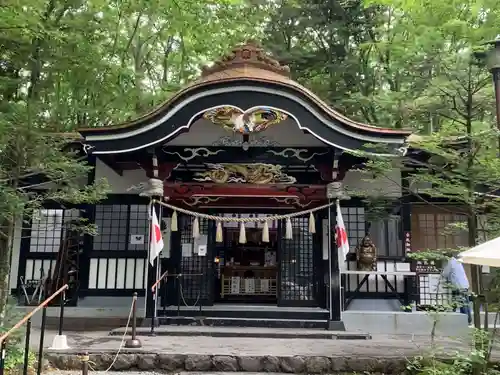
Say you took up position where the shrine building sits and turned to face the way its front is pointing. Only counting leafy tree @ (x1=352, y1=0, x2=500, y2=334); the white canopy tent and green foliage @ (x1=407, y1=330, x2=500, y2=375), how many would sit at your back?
0

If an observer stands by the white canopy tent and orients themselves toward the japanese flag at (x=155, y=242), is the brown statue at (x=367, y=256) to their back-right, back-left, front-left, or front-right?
front-right

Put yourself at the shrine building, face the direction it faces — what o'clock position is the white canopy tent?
The white canopy tent is roughly at 11 o'clock from the shrine building.

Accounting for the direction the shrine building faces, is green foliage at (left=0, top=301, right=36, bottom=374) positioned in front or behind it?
in front

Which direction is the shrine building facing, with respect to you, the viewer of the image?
facing the viewer

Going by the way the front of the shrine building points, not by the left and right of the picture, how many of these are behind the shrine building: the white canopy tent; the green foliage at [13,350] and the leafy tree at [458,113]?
0

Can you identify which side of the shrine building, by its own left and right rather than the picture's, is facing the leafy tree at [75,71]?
right

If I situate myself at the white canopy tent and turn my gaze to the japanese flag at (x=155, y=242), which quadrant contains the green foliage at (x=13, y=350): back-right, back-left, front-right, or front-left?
front-left

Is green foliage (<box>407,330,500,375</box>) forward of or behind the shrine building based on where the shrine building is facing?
forward
